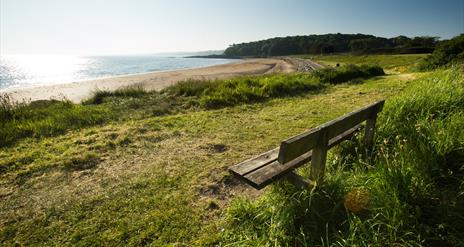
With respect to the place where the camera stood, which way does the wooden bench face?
facing away from the viewer and to the left of the viewer

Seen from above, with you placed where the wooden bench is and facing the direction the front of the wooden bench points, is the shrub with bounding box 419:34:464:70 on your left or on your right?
on your right
